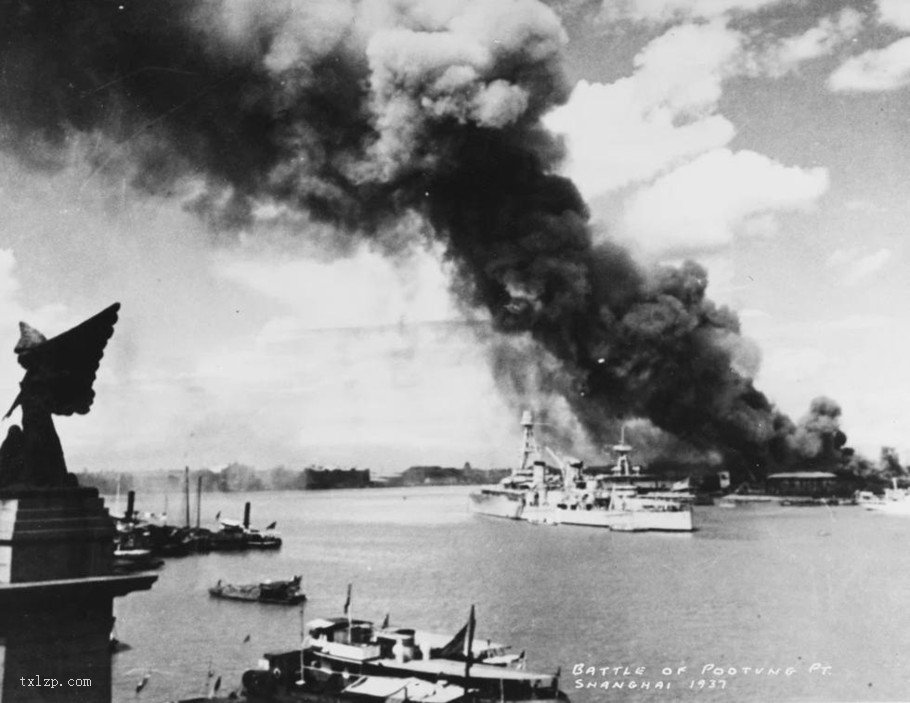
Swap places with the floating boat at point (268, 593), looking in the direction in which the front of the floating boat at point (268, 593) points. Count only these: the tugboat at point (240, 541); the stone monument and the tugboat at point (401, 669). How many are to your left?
2

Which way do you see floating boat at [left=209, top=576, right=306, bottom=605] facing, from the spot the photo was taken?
facing to the left of the viewer

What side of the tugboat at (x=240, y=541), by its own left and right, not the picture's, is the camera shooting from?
left

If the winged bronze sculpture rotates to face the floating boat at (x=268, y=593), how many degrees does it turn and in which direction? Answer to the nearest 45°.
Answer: approximately 90° to its right

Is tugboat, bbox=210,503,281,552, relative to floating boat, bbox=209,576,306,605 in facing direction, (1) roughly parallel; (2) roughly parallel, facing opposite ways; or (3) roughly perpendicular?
roughly parallel

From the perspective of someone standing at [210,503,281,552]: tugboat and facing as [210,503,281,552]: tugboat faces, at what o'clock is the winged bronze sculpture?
The winged bronze sculpture is roughly at 9 o'clock from the tugboat.

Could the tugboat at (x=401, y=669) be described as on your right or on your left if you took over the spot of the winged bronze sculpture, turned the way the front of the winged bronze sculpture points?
on your right

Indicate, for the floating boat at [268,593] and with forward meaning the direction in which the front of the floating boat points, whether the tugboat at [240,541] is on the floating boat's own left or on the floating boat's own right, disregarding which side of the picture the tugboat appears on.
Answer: on the floating boat's own right

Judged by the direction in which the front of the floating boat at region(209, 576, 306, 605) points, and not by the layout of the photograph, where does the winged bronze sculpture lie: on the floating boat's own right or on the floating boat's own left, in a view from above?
on the floating boat's own left

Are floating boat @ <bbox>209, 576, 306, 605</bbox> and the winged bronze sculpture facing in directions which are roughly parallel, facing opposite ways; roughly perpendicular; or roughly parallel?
roughly parallel

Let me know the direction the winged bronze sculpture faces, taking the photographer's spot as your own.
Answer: facing to the left of the viewer
